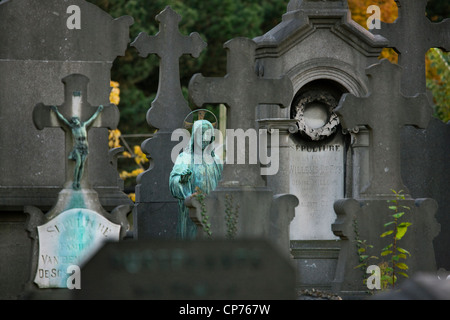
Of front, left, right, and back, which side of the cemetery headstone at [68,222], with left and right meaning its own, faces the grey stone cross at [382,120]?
left

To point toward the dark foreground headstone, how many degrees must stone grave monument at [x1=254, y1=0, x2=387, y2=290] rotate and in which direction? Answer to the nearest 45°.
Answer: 0° — it already faces it

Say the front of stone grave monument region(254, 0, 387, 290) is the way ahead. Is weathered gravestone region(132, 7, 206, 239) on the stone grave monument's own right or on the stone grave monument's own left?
on the stone grave monument's own right

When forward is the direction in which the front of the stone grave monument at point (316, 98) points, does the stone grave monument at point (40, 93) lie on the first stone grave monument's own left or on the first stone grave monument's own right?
on the first stone grave monument's own right

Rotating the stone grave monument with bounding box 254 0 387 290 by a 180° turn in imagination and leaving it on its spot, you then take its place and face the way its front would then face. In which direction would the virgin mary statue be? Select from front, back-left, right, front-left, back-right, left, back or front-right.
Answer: back-left

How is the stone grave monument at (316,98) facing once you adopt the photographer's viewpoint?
facing the viewer

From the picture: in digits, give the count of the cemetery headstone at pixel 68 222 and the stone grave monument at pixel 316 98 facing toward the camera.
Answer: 2

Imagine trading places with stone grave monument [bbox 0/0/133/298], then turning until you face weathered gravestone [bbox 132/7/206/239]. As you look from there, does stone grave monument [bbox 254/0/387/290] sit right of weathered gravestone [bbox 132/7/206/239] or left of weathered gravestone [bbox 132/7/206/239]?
right

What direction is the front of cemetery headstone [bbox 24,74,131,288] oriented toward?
toward the camera
